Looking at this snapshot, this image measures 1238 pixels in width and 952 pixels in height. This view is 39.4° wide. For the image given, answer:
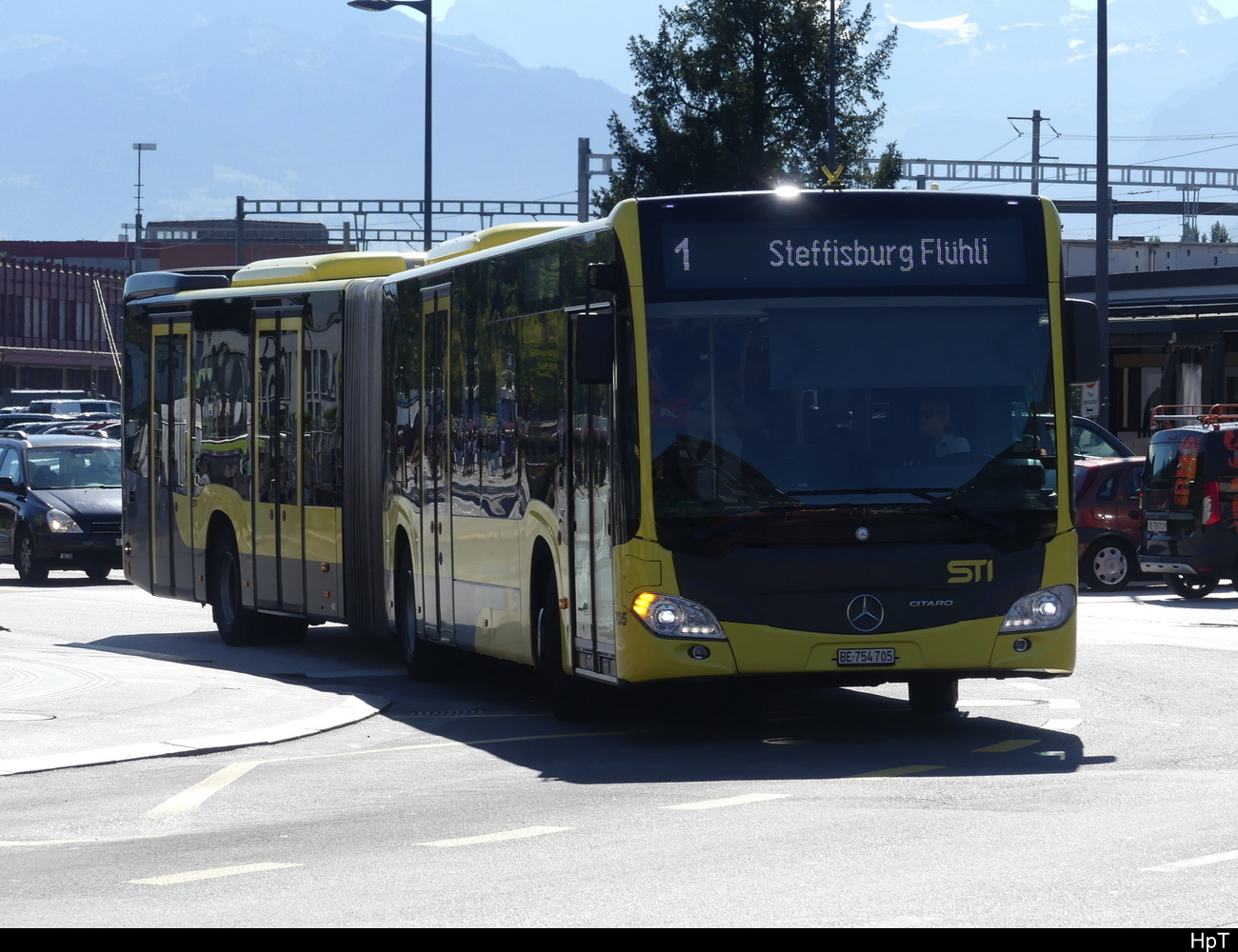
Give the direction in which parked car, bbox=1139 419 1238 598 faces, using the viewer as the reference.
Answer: facing away from the viewer and to the right of the viewer

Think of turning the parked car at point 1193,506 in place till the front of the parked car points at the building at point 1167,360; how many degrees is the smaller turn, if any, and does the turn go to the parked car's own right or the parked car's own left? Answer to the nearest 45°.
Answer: approximately 45° to the parked car's own left

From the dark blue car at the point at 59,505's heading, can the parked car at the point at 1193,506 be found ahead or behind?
ahead

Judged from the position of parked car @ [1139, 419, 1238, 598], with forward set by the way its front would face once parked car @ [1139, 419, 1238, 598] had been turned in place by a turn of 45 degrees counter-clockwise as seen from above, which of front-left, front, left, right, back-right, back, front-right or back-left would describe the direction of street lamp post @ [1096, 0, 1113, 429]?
front

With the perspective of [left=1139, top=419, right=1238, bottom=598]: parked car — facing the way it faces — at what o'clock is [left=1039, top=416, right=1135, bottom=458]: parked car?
[left=1039, top=416, right=1135, bottom=458]: parked car is roughly at 10 o'clock from [left=1139, top=419, right=1238, bottom=598]: parked car.

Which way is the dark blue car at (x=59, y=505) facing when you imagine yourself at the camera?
facing the viewer and to the right of the viewer

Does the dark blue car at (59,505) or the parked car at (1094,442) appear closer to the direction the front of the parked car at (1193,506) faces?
the parked car

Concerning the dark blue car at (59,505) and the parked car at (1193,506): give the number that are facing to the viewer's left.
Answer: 0
